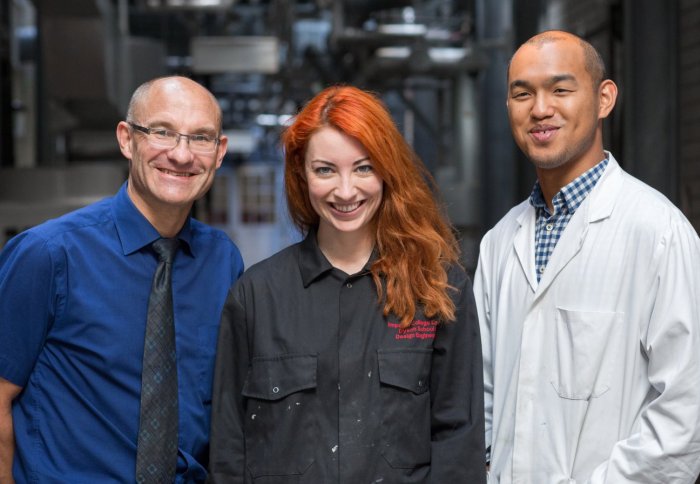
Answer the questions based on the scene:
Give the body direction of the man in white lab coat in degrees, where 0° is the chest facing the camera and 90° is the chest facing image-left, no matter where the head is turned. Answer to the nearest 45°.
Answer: approximately 45°

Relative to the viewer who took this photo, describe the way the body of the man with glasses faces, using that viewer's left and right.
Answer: facing the viewer and to the right of the viewer

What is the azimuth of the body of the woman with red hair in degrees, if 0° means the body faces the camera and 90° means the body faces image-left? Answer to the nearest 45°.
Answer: approximately 0°

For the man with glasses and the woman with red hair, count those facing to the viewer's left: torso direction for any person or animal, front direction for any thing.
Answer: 0

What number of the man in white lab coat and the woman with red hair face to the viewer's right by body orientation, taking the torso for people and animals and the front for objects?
0
